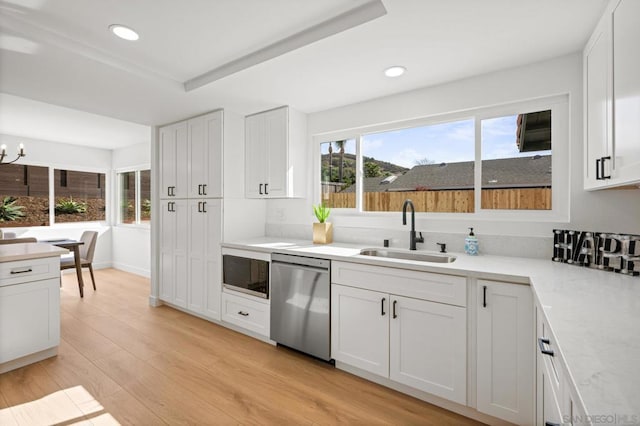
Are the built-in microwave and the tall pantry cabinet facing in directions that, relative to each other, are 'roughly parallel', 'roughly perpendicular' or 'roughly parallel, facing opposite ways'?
roughly parallel

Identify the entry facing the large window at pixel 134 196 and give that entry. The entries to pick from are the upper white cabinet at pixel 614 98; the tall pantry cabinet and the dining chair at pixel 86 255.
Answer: the upper white cabinet

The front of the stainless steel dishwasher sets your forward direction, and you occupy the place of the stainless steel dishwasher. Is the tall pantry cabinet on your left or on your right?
on your right

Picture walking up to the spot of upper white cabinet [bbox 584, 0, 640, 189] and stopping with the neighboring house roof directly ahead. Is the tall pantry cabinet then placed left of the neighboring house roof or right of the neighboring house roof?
left

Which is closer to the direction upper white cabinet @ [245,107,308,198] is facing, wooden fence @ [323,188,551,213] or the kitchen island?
the kitchen island

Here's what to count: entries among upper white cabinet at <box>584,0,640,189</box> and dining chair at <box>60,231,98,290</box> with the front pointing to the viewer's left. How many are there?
2

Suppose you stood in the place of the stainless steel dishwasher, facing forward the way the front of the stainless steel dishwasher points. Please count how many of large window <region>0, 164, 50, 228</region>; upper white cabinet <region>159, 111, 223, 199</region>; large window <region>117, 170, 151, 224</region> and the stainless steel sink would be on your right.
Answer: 3

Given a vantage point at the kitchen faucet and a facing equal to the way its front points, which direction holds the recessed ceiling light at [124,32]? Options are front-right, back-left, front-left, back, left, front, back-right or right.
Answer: front

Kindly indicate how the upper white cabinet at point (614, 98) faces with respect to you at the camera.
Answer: facing to the left of the viewer

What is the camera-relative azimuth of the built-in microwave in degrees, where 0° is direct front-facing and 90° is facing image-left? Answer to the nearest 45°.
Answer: approximately 45°

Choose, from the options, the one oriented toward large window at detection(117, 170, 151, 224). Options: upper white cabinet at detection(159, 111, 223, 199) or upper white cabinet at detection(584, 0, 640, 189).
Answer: upper white cabinet at detection(584, 0, 640, 189)

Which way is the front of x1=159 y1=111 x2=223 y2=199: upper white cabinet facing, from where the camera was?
facing the viewer and to the left of the viewer

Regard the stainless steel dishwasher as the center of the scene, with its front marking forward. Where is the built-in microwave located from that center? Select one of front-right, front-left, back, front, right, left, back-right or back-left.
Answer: right
